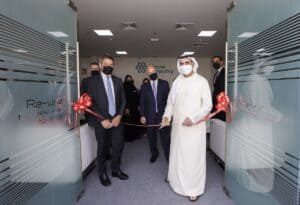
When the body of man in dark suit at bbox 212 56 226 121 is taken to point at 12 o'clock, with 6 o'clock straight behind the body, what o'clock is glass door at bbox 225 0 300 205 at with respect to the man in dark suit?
The glass door is roughly at 10 o'clock from the man in dark suit.

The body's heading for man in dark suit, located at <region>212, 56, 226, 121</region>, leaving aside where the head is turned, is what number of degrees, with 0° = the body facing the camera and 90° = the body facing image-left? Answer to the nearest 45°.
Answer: approximately 45°

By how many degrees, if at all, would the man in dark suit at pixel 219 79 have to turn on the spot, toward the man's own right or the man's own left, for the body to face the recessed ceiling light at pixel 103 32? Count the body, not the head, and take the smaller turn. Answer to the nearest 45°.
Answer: approximately 90° to the man's own right

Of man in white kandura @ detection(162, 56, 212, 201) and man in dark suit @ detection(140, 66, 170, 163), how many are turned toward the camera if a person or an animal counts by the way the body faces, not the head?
2

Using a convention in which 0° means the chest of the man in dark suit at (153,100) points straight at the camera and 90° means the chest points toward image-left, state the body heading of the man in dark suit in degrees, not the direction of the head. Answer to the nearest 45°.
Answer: approximately 0°
